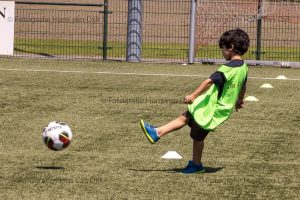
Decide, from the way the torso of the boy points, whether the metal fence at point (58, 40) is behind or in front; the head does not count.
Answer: in front

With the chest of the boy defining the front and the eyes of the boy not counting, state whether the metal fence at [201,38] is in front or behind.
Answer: in front

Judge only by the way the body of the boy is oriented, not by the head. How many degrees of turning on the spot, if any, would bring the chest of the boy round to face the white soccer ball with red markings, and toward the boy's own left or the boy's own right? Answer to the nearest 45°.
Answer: approximately 45° to the boy's own left

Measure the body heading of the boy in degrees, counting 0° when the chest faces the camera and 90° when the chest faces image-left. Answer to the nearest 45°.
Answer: approximately 135°

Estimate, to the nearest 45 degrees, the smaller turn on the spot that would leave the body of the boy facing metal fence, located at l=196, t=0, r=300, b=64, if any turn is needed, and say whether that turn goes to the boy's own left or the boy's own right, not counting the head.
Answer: approximately 45° to the boy's own right
